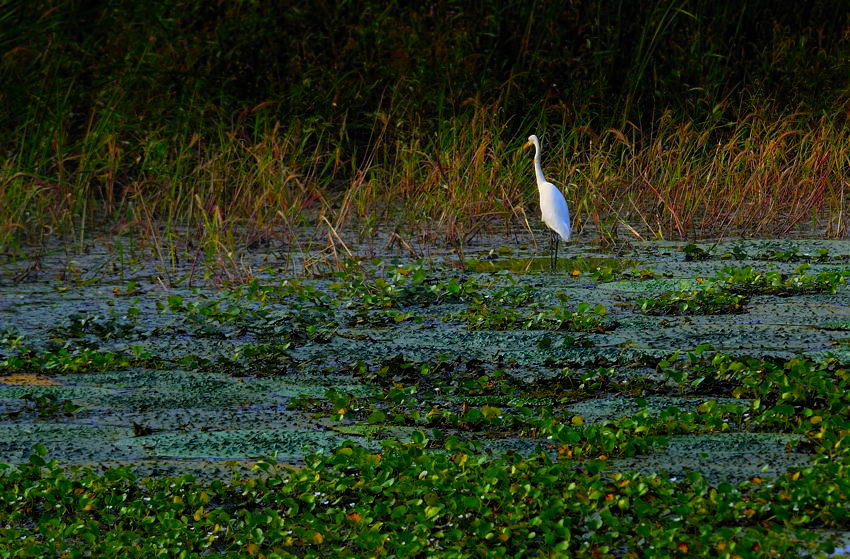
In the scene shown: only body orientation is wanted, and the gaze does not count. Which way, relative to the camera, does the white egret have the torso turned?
to the viewer's left
